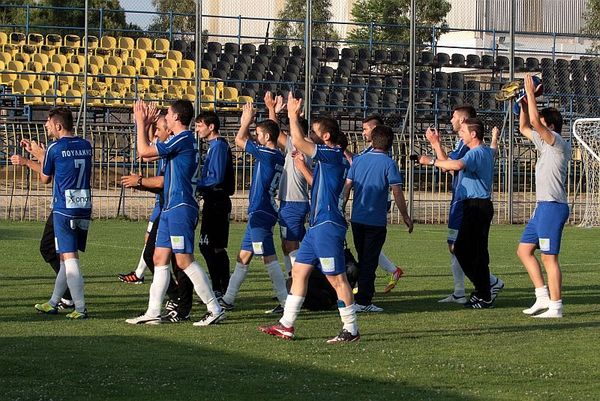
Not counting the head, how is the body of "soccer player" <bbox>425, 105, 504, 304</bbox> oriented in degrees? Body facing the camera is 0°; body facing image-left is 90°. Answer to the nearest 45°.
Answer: approximately 90°

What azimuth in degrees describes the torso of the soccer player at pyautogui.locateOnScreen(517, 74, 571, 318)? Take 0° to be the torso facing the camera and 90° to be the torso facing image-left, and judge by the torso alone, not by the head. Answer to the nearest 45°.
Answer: approximately 90°

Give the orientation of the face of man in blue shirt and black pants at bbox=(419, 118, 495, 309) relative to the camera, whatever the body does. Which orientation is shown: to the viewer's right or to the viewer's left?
to the viewer's left

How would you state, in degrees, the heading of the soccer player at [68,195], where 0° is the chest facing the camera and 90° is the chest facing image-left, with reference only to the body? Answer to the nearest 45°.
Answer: approximately 135°
